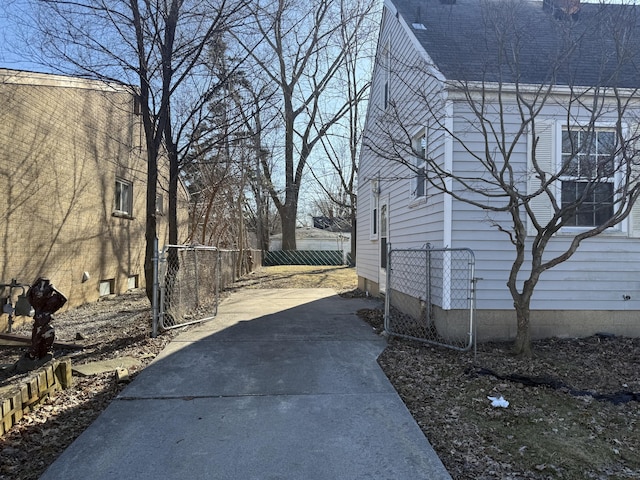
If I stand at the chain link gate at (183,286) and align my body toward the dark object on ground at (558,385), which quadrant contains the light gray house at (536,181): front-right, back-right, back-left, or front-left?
front-left

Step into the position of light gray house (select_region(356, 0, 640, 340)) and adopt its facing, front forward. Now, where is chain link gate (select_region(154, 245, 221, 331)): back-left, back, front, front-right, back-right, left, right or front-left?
right

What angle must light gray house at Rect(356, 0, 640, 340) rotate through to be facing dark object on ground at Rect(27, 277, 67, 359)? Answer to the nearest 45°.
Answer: approximately 45° to its right

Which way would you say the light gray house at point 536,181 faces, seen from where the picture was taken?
facing the viewer

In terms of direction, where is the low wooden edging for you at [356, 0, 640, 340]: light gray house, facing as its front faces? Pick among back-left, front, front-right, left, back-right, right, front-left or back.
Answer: front-right
